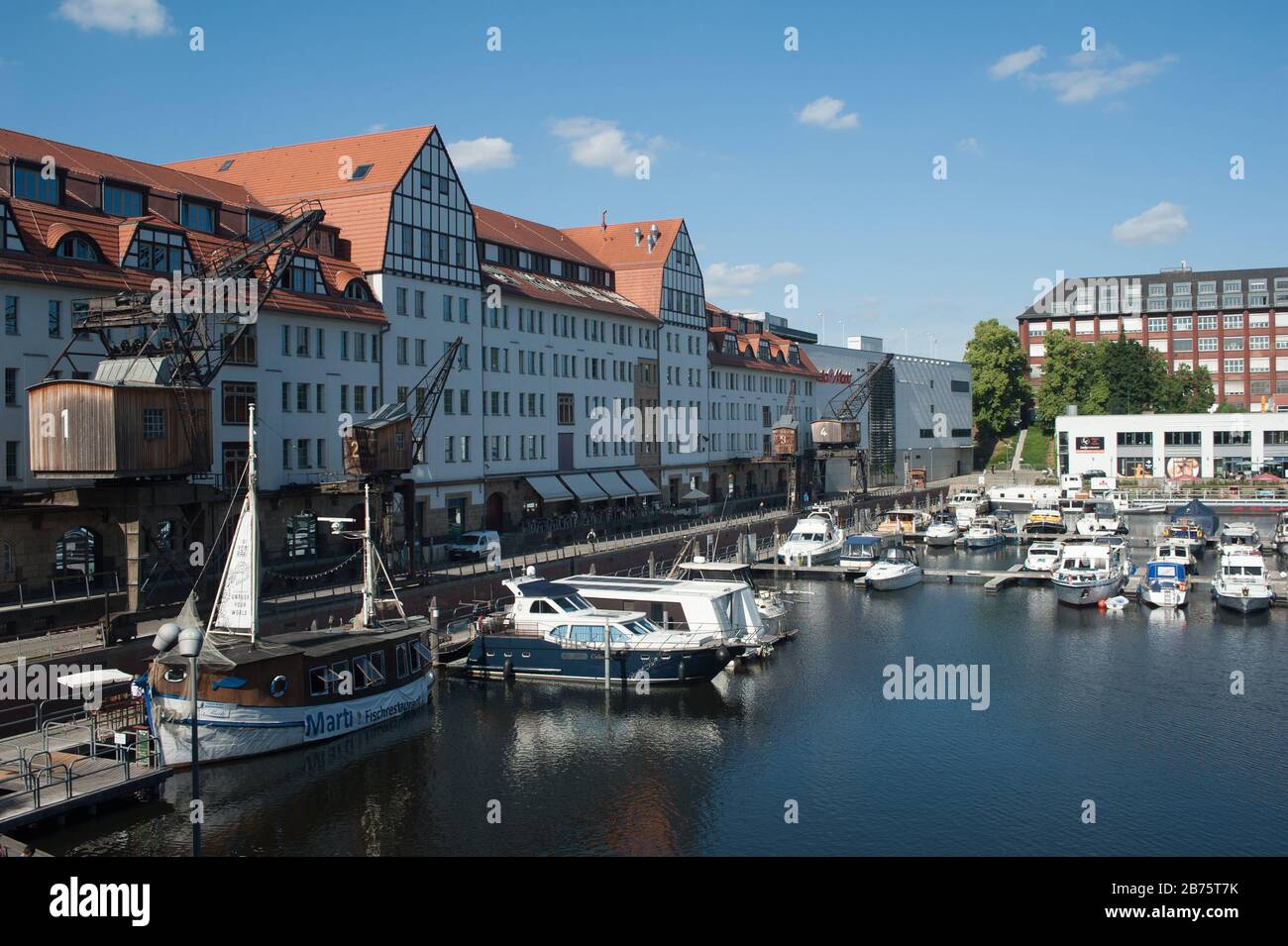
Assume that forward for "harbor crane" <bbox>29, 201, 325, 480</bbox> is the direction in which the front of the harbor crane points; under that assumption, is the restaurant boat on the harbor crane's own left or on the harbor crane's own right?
on the harbor crane's own right

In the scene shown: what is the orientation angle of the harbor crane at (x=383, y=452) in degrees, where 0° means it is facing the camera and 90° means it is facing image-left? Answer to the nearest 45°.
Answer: approximately 225°

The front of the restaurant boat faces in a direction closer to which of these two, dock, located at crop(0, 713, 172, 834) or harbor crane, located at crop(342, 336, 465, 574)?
the dock

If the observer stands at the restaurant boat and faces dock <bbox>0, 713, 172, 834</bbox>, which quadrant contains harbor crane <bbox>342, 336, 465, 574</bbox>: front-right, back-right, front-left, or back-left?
back-right

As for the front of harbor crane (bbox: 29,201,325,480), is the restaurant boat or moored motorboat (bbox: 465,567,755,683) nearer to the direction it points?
the moored motorboat

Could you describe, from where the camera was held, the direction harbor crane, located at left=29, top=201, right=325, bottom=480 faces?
facing away from the viewer and to the right of the viewer

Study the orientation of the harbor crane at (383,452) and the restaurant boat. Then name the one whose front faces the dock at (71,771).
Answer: the restaurant boat

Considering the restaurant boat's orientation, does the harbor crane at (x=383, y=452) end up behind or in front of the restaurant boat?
behind

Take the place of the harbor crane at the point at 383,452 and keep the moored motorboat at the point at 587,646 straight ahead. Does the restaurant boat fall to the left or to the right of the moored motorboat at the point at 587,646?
right

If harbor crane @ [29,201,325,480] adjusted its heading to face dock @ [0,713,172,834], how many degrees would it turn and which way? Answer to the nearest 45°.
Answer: approximately 135° to its right

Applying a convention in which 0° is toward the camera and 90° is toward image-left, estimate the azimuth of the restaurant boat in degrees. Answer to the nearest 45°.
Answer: approximately 45°
